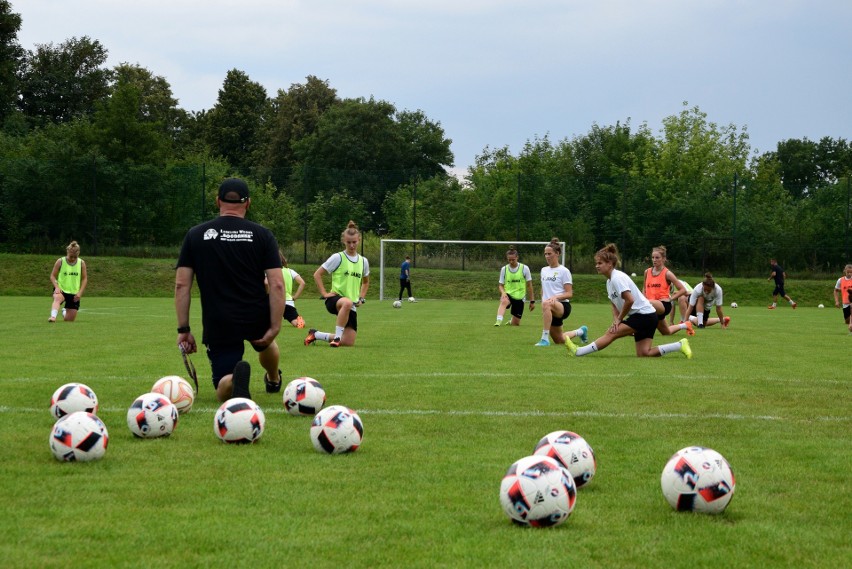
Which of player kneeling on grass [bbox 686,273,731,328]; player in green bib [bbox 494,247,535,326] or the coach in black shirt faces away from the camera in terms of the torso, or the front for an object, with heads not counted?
the coach in black shirt

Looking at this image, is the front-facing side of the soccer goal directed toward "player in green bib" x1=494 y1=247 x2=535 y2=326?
yes

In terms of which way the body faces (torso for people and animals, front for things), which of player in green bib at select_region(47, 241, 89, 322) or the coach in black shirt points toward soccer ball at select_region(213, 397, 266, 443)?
the player in green bib

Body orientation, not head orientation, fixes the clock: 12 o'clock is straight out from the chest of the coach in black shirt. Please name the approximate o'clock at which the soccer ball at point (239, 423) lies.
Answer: The soccer ball is roughly at 6 o'clock from the coach in black shirt.

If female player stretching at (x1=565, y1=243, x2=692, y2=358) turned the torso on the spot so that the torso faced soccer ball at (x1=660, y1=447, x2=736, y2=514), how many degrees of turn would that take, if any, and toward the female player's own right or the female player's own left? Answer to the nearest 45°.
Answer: approximately 90° to the female player's own left

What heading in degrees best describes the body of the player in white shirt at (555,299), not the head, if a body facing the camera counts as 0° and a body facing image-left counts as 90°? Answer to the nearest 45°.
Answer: approximately 45°

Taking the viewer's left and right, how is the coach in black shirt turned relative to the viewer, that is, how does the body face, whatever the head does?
facing away from the viewer

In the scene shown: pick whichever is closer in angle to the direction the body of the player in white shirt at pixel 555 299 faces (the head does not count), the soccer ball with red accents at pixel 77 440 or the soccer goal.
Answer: the soccer ball with red accents

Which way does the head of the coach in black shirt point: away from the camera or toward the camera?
away from the camera

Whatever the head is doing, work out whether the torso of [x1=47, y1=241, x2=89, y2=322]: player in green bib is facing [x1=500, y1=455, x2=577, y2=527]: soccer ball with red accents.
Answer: yes

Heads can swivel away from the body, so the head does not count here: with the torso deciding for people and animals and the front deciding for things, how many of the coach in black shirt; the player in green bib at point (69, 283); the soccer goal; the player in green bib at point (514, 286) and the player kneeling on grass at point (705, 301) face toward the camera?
4

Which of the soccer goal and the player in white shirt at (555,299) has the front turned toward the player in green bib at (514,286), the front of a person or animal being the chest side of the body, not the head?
the soccer goal
